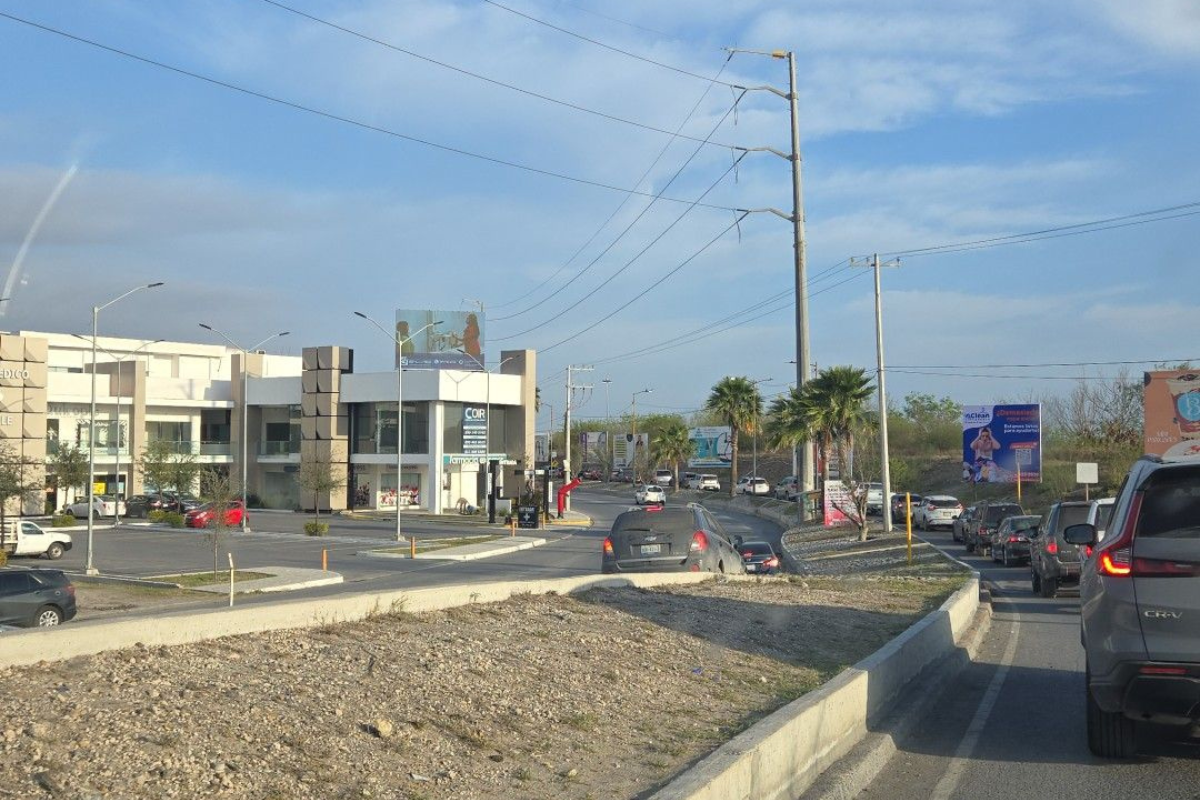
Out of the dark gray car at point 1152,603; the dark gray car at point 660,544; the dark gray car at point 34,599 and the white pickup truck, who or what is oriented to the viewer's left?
the dark gray car at point 34,599

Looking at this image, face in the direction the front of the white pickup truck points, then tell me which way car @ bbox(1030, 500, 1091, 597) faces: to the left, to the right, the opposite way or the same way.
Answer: to the left

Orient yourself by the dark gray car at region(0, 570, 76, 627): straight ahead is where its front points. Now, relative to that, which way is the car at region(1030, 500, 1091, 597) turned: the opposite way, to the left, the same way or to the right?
to the right

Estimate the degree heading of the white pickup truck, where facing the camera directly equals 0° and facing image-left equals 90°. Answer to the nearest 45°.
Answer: approximately 270°

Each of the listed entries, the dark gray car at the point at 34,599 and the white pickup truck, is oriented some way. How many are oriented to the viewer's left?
1

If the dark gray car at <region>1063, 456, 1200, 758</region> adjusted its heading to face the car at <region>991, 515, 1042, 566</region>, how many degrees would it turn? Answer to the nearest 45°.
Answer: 0° — it already faces it

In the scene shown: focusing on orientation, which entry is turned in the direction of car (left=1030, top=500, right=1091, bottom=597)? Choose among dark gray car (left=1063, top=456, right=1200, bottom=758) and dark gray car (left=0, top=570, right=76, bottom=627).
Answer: dark gray car (left=1063, top=456, right=1200, bottom=758)

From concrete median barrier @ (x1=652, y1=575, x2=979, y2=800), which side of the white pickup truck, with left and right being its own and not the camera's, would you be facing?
right

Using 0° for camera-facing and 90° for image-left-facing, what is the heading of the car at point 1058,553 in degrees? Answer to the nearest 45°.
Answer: approximately 135°

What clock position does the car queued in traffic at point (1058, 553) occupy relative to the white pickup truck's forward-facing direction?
The car queued in traffic is roughly at 2 o'clock from the white pickup truck.

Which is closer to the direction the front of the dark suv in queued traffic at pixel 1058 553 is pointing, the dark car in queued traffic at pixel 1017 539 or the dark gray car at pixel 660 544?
the dark car in queued traffic

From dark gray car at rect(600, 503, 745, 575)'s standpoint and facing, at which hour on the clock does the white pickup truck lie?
The white pickup truck is roughly at 9 o'clock from the dark gray car.

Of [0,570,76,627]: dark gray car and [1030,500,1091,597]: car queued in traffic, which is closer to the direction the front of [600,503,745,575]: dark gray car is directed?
the car queued in traffic
